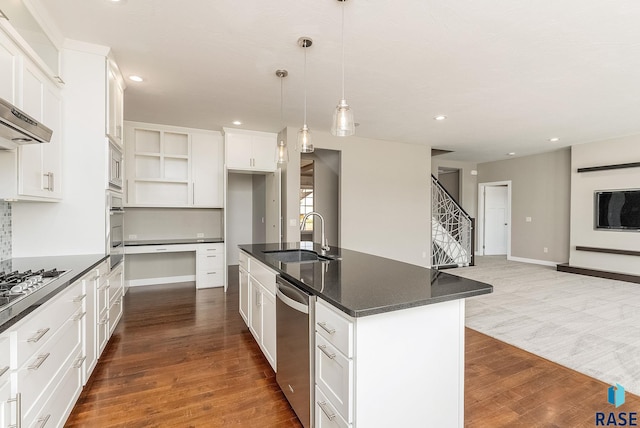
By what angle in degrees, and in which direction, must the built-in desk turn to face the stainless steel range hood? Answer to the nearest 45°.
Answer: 0° — it already faces it

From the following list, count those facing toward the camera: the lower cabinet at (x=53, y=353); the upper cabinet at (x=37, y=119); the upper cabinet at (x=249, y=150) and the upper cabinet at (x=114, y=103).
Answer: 1

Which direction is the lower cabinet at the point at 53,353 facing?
to the viewer's right

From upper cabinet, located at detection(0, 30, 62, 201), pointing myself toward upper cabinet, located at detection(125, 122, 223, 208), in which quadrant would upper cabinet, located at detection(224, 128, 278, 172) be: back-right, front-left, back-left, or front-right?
front-right

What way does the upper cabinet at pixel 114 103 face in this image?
to the viewer's right

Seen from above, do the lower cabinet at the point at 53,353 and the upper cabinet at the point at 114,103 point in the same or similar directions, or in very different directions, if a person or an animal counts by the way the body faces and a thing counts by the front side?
same or similar directions

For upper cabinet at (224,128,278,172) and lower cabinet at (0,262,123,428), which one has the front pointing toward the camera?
the upper cabinet

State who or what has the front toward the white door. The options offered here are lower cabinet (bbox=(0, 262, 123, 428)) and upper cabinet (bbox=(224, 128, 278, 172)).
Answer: the lower cabinet

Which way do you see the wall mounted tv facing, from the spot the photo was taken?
facing the viewer and to the left of the viewer

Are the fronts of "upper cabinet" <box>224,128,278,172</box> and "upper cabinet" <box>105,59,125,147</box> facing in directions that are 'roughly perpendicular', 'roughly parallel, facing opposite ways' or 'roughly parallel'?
roughly perpendicular

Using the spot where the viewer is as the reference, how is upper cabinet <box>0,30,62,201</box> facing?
facing to the right of the viewer

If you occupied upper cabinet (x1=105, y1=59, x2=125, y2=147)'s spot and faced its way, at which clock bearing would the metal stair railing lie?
The metal stair railing is roughly at 12 o'clock from the upper cabinet.

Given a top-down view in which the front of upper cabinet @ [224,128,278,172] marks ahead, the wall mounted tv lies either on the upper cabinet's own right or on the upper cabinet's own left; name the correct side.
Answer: on the upper cabinet's own left

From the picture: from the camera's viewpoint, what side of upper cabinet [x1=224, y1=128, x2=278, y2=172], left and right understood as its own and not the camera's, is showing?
front

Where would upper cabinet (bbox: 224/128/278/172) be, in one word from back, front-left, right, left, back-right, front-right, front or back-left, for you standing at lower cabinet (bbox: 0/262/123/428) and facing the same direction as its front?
front-left
